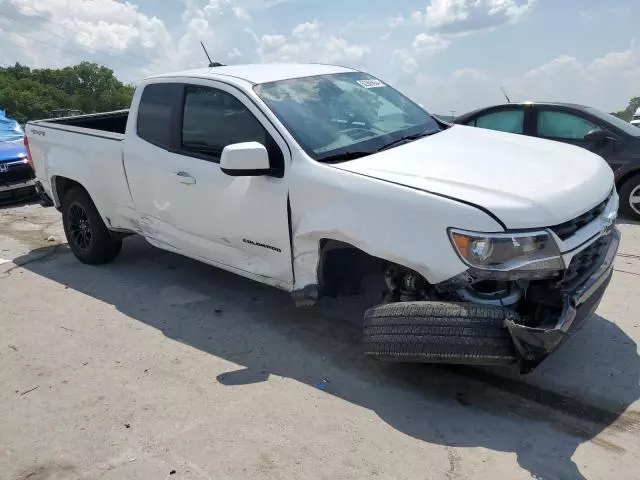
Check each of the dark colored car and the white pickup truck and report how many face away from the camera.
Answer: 0

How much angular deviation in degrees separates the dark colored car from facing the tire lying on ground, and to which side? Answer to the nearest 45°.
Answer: approximately 45° to its right

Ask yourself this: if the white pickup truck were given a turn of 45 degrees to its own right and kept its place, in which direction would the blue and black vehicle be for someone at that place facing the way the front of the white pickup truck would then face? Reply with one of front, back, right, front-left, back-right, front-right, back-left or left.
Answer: back-right

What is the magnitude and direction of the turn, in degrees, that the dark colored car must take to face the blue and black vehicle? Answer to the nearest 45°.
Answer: approximately 135° to its right

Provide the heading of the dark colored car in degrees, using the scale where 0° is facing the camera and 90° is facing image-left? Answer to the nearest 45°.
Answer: approximately 315°

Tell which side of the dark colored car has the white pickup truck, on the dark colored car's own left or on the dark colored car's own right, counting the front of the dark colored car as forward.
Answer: on the dark colored car's own right

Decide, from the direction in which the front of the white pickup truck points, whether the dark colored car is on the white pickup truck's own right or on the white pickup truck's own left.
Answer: on the white pickup truck's own left

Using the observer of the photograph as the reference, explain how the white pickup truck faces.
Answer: facing the viewer and to the right of the viewer
